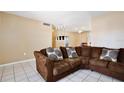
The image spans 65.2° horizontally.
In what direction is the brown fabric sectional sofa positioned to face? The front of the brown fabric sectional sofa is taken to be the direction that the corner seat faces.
toward the camera
